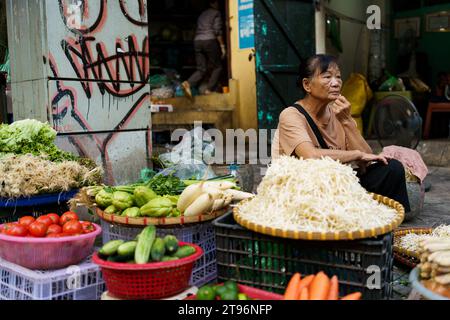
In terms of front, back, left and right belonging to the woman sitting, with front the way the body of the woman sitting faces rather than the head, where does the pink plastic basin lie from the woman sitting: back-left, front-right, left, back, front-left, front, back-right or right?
right

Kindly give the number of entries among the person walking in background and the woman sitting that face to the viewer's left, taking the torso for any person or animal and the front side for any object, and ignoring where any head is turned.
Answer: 0

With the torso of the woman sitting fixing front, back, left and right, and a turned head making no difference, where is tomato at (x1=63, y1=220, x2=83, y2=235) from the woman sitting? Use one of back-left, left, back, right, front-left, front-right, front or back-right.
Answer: right

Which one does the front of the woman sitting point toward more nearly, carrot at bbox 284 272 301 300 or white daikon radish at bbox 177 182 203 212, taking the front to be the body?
the carrot

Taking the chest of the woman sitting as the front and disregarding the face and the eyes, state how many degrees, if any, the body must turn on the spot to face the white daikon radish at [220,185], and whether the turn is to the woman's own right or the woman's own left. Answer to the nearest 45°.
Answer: approximately 90° to the woman's own right

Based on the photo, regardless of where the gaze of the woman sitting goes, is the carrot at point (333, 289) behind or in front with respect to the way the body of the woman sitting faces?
in front

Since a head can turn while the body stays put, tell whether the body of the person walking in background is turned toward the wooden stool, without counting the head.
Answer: no

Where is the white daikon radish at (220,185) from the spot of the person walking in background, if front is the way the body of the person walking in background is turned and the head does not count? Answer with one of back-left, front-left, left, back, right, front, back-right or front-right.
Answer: back-right

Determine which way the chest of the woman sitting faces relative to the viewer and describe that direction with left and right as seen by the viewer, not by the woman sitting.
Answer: facing the viewer and to the right of the viewer

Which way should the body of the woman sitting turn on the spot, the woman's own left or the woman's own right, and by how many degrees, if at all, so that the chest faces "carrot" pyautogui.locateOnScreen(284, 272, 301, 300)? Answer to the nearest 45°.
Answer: approximately 45° to the woman's own right

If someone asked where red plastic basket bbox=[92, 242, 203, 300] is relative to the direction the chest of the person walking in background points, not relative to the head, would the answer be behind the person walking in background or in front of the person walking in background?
behind

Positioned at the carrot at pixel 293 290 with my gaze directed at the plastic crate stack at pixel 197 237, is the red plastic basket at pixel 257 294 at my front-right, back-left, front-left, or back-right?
front-left
